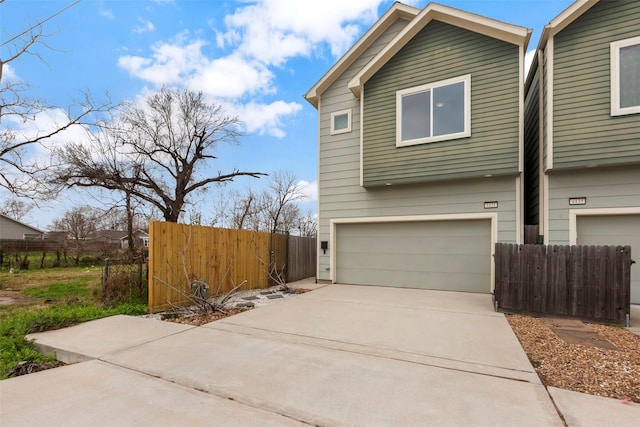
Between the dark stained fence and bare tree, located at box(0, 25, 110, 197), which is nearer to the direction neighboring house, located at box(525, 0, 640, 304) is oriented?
the dark stained fence

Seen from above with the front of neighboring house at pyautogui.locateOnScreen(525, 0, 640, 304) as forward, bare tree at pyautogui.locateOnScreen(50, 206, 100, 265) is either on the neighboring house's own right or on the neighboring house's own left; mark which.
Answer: on the neighboring house's own right

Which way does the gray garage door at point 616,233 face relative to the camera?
toward the camera

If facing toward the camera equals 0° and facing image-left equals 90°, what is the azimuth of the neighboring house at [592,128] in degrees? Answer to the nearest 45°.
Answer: approximately 0°

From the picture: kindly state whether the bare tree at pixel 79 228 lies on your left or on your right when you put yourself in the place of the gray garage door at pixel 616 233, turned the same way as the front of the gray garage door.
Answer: on your right

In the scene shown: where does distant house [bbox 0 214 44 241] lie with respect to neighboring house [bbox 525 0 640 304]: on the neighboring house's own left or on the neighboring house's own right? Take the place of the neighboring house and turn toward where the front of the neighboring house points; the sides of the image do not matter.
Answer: on the neighboring house's own right

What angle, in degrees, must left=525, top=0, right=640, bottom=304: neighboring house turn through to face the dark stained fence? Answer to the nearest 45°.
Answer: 0° — it already faces it

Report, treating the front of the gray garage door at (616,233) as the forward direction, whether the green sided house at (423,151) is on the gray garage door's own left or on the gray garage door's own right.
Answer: on the gray garage door's own right
